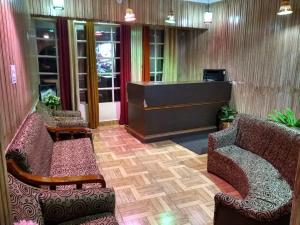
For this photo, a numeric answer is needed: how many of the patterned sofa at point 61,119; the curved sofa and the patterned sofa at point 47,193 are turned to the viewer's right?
2

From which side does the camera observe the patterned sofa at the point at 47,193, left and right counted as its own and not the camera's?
right

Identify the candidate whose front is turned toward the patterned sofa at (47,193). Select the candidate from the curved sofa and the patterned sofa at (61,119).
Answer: the curved sofa

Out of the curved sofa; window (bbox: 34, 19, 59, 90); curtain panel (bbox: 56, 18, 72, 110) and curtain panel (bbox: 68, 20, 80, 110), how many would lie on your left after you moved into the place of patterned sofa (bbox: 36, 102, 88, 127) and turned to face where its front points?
3

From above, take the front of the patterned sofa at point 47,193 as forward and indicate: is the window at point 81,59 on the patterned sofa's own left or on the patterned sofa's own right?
on the patterned sofa's own left

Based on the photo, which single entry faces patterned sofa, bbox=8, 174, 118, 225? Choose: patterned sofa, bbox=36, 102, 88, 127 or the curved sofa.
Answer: the curved sofa

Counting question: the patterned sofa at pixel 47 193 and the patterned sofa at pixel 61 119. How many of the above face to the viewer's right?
2

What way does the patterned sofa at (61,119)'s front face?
to the viewer's right

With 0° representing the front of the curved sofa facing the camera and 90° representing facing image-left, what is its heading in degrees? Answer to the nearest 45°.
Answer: approximately 45°

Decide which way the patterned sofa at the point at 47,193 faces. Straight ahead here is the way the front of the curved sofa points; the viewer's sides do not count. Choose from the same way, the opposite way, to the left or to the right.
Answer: the opposite way
